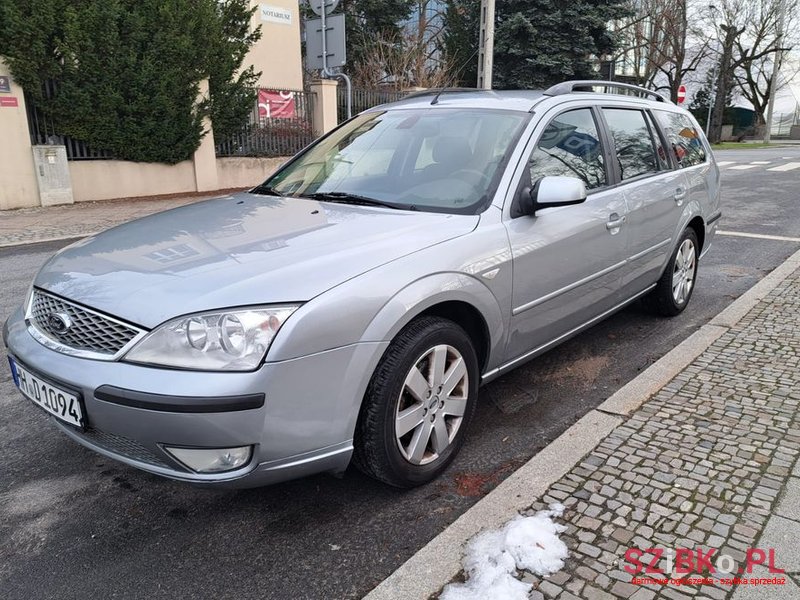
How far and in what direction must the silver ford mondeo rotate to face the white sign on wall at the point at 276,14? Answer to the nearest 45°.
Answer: approximately 135° to its right

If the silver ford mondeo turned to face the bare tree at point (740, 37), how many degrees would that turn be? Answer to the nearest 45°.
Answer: approximately 180°

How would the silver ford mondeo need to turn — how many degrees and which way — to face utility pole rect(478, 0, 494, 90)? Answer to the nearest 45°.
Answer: approximately 135° to its right

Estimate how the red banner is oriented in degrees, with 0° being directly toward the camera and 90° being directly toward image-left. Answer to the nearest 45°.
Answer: approximately 0°

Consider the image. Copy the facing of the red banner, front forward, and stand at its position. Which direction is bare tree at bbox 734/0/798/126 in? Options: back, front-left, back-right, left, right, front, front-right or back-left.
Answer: back-left

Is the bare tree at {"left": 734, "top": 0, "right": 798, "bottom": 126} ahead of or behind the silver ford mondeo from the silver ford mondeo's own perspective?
behind

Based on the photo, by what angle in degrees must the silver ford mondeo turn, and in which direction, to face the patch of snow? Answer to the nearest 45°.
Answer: approximately 90° to its left

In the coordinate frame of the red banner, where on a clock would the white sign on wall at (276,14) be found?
The white sign on wall is roughly at 6 o'clock from the red banner.

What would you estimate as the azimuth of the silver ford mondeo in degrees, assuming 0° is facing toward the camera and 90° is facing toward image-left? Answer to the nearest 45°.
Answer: approximately 45°

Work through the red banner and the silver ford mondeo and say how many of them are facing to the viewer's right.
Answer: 0

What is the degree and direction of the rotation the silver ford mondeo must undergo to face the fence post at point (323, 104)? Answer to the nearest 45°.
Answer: approximately 135° to its right

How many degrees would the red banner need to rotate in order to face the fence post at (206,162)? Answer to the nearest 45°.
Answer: approximately 45° to its right
